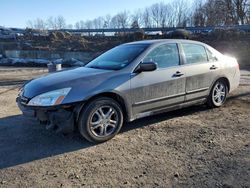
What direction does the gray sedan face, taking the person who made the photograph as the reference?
facing the viewer and to the left of the viewer
